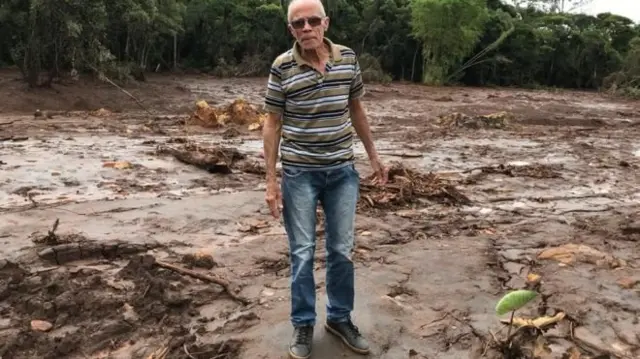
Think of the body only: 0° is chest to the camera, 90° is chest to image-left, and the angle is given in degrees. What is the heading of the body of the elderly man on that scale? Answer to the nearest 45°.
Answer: approximately 0°

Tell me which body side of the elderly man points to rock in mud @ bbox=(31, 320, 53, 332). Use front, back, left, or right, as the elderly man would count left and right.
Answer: right

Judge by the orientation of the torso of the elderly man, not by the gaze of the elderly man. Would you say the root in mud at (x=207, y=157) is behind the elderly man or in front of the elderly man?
behind

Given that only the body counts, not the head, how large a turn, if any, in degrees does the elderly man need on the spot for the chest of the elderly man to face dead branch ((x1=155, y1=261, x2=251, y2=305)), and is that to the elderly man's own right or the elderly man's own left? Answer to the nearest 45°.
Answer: approximately 135° to the elderly man's own right

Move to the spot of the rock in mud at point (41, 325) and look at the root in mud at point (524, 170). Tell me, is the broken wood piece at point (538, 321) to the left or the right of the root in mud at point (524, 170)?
right

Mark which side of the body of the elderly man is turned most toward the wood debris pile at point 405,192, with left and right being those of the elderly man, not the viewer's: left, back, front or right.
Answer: back

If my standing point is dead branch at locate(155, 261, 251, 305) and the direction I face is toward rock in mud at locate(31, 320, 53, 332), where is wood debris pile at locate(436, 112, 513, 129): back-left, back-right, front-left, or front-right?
back-right

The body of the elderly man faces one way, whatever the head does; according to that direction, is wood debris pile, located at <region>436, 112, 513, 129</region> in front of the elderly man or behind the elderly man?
behind

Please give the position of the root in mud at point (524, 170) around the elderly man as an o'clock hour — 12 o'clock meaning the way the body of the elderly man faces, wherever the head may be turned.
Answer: The root in mud is roughly at 7 o'clock from the elderly man.

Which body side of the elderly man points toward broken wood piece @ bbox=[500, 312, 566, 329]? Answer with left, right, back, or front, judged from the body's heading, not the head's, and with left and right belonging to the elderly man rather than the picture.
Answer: left
